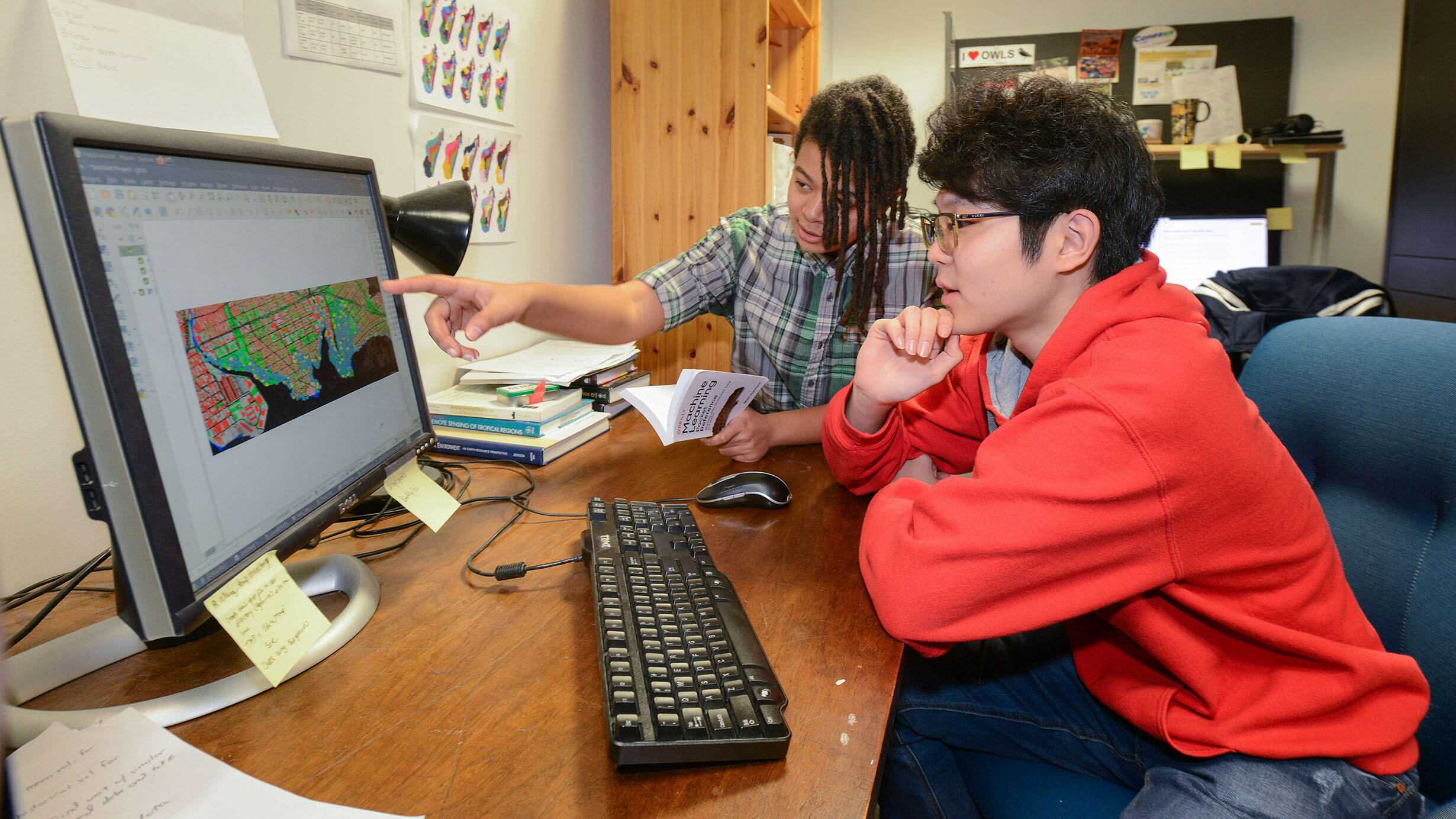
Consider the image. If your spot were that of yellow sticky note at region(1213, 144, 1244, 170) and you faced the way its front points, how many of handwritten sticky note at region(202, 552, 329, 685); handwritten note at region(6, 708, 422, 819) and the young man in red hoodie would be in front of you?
3

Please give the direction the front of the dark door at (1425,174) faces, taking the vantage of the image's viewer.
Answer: facing the viewer and to the left of the viewer

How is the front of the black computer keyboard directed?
to the viewer's right

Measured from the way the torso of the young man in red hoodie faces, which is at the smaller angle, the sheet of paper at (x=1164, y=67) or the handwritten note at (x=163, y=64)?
the handwritten note

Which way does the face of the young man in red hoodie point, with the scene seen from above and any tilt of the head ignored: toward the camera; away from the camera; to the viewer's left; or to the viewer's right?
to the viewer's left

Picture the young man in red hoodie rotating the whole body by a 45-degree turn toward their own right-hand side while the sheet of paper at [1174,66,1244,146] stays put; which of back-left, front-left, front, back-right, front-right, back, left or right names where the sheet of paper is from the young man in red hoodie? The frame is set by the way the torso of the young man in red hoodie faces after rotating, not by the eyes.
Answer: front-right

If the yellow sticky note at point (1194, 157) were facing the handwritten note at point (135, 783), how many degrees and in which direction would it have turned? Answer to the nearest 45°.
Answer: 0° — it already faces it

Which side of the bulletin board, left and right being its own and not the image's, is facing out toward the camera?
front

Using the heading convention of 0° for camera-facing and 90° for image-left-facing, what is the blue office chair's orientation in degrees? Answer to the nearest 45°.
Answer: approximately 45°

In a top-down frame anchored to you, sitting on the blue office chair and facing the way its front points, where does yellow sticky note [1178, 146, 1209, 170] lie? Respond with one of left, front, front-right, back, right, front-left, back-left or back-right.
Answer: back-right

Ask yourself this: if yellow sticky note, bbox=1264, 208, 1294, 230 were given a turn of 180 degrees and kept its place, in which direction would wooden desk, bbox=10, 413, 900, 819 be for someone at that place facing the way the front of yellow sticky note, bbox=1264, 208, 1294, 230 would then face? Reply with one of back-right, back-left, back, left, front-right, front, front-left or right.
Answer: back

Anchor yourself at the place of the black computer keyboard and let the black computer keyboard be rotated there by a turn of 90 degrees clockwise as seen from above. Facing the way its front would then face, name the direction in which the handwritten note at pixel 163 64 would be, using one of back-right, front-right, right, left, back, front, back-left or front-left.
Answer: back-right

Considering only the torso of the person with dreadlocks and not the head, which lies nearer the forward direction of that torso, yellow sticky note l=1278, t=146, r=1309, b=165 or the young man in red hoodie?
the young man in red hoodie

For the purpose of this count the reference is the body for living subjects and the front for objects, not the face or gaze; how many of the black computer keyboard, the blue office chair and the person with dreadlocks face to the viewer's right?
1

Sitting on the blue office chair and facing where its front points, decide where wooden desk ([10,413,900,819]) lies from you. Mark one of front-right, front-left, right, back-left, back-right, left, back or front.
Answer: front

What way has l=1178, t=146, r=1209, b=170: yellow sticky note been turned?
toward the camera

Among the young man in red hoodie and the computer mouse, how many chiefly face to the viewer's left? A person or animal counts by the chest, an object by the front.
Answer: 2

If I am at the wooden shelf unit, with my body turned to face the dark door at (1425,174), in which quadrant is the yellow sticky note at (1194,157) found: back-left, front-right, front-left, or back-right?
front-left

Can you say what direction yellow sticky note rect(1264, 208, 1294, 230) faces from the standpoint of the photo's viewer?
facing the viewer

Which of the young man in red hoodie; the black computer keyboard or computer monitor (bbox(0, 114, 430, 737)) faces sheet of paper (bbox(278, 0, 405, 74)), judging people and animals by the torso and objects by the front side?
the young man in red hoodie
